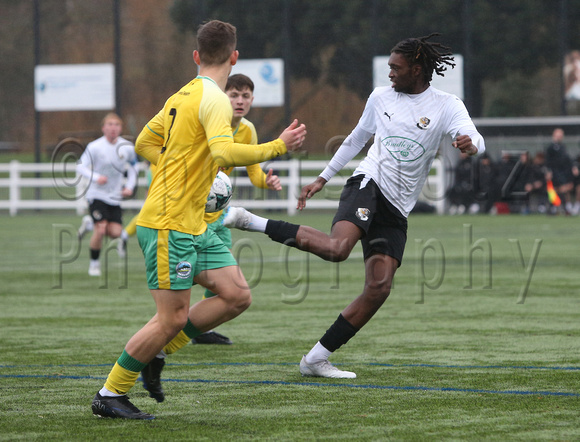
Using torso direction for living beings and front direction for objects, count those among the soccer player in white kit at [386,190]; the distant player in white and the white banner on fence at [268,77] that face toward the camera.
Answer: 3

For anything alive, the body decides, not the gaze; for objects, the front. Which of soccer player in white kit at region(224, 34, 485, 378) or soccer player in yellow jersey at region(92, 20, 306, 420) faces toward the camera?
the soccer player in white kit

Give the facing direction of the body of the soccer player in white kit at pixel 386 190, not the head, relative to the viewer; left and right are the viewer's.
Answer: facing the viewer

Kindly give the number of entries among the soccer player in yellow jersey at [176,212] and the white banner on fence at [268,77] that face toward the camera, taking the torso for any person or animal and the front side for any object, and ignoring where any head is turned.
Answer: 1

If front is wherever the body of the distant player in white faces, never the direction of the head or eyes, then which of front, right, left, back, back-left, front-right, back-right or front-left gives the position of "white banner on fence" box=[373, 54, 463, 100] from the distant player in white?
back-left

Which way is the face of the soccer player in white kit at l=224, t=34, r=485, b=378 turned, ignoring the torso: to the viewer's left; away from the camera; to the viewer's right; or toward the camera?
to the viewer's left

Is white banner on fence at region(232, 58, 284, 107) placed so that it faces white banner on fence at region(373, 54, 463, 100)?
no

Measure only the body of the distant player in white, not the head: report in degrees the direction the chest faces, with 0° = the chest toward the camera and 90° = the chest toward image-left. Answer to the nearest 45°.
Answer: approximately 0°

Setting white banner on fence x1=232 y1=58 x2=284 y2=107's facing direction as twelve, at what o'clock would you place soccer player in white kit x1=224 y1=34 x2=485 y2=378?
The soccer player in white kit is roughly at 12 o'clock from the white banner on fence.

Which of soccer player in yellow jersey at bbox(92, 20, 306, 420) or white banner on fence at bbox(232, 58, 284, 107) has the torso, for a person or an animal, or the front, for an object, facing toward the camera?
the white banner on fence

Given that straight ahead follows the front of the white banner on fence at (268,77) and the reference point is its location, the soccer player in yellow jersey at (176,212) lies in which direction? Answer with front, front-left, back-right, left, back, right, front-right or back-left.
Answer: front

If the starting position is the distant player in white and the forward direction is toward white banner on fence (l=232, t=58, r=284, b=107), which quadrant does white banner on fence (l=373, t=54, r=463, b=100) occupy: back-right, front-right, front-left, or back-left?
front-right

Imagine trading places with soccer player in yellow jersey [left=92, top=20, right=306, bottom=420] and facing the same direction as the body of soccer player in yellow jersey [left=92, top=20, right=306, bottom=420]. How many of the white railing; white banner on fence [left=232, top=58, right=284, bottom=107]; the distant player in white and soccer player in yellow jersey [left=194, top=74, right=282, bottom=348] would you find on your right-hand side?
0
